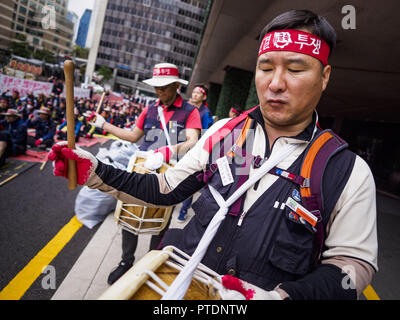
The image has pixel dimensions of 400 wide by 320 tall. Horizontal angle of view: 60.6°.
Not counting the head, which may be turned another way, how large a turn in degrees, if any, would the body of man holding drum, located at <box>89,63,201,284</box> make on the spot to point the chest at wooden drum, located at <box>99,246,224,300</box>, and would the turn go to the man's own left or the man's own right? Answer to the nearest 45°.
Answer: approximately 45° to the man's own left

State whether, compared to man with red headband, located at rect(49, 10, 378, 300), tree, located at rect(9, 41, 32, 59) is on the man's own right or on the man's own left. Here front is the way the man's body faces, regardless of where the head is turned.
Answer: on the man's own right

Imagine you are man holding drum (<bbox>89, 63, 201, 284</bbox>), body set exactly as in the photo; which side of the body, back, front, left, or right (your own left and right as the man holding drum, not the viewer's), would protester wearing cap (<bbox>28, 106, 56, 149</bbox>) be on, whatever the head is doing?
right

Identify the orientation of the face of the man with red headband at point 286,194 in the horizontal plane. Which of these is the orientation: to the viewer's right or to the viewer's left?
to the viewer's left

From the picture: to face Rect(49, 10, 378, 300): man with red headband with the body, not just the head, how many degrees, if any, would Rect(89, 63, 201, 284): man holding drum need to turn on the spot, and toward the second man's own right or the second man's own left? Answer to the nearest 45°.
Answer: approximately 45° to the second man's own left

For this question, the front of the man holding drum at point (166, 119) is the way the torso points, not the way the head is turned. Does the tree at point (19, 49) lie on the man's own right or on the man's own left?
on the man's own right

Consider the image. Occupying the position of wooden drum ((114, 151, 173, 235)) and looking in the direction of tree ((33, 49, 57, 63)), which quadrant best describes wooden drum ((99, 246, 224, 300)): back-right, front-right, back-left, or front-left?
back-left

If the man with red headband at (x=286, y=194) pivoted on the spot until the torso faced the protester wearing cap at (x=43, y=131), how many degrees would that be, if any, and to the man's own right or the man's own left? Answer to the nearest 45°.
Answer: approximately 90° to the man's own right

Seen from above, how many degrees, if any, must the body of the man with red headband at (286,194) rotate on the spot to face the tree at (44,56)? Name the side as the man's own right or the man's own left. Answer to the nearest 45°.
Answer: approximately 90° to the man's own right

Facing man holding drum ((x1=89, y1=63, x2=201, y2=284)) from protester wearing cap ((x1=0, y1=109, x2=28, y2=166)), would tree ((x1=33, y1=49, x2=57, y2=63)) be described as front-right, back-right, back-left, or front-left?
back-left

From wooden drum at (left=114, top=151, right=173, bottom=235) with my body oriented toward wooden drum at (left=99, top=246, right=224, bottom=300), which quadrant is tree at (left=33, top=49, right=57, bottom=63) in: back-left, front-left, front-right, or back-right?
back-right
